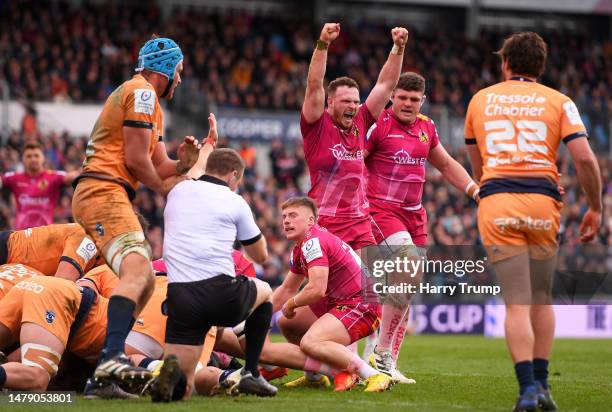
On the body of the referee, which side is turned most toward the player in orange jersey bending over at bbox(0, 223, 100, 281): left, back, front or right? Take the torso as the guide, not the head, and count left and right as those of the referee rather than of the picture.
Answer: left

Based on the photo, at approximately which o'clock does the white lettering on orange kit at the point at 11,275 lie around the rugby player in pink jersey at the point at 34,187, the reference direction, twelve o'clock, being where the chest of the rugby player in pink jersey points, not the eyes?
The white lettering on orange kit is roughly at 12 o'clock from the rugby player in pink jersey.

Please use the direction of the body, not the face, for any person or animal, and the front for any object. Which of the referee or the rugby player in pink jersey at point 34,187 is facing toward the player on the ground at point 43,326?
the rugby player in pink jersey

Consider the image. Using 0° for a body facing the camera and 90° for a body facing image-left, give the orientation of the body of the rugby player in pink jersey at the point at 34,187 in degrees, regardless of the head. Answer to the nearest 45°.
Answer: approximately 0°

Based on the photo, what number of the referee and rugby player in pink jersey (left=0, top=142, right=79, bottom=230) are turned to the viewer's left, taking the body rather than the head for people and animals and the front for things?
0

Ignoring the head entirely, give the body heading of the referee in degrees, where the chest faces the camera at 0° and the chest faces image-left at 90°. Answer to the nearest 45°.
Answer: approximately 225°
